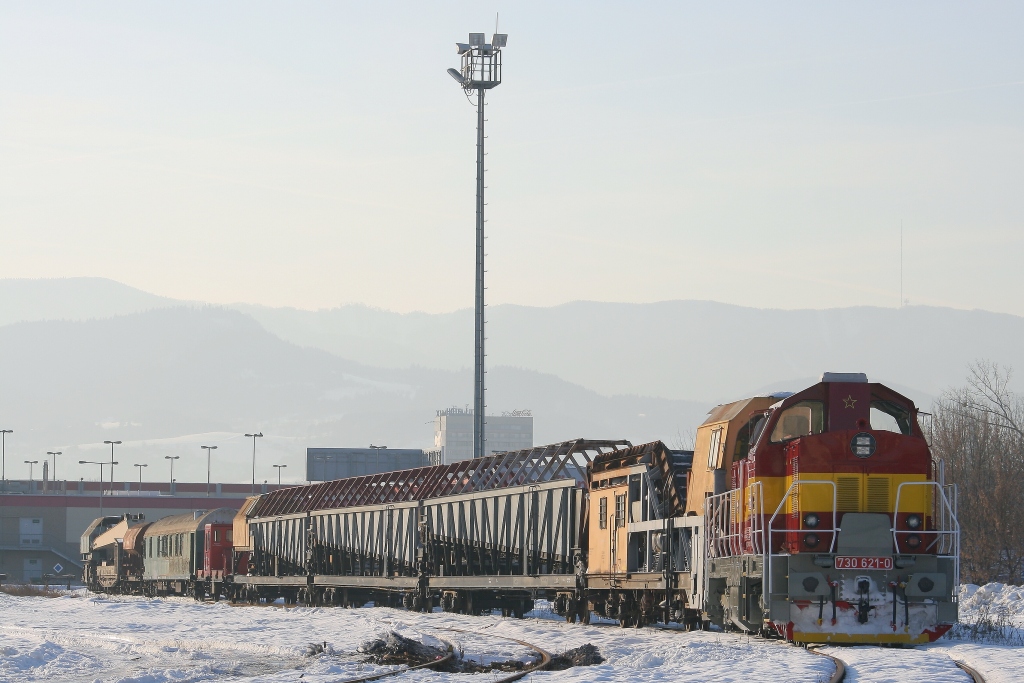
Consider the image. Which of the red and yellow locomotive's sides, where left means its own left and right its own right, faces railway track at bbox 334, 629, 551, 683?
right

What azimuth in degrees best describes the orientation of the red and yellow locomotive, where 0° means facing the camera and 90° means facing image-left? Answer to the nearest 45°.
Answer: approximately 0°
